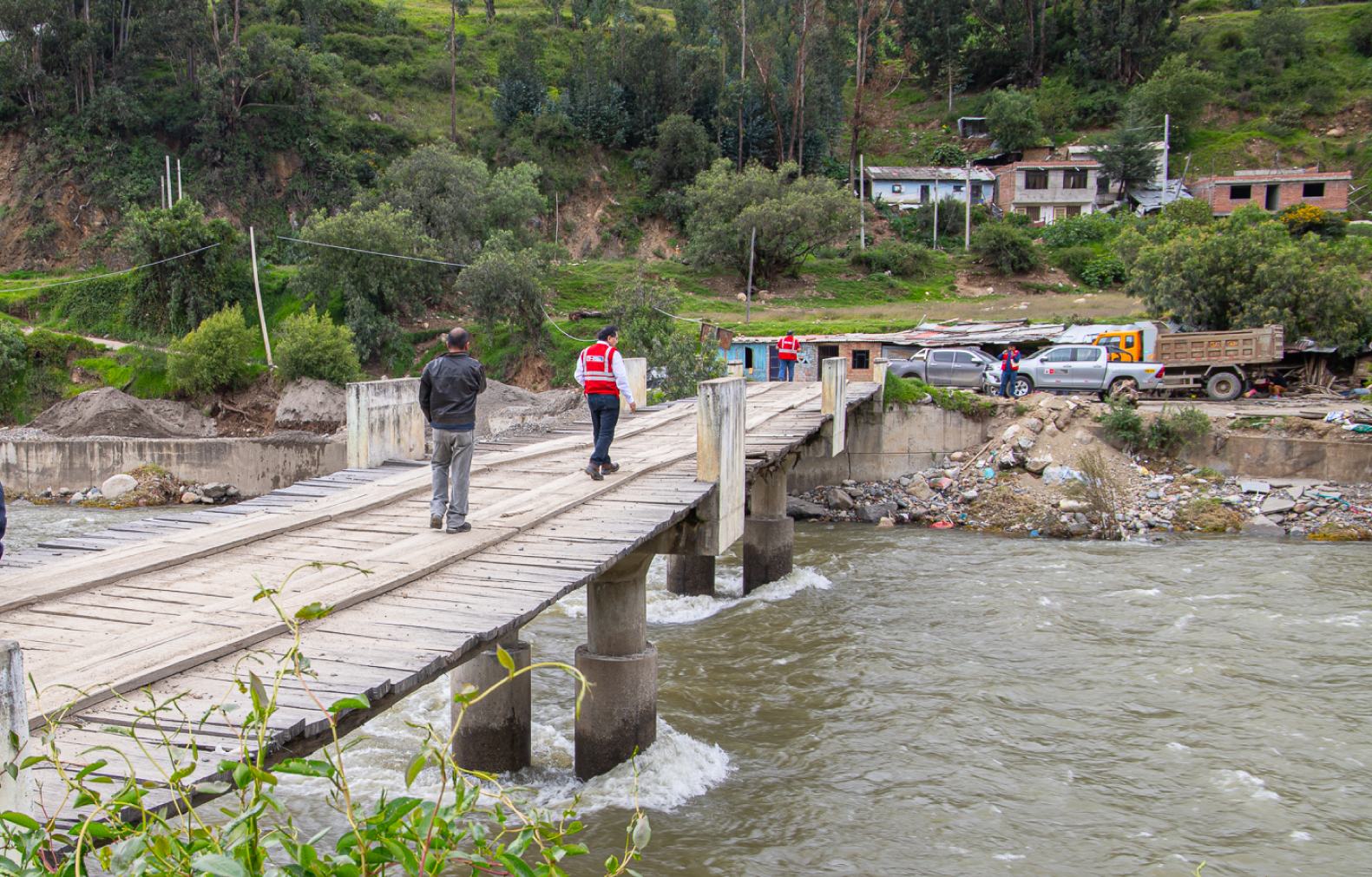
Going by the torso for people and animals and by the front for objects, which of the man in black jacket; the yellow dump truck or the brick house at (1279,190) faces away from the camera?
the man in black jacket

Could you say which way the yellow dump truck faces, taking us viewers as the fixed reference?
facing to the left of the viewer

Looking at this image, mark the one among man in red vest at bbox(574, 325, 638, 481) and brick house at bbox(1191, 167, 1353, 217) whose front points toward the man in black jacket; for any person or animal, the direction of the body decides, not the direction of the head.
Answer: the brick house

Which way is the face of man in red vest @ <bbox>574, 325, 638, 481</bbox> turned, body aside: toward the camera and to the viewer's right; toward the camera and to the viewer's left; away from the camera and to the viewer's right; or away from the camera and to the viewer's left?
away from the camera and to the viewer's right

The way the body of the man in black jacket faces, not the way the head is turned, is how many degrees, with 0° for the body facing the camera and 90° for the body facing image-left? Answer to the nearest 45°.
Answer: approximately 180°

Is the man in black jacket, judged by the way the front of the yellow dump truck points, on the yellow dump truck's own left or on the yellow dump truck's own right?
on the yellow dump truck's own left

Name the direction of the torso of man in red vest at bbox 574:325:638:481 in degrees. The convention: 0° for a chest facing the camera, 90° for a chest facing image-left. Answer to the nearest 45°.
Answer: approximately 225°

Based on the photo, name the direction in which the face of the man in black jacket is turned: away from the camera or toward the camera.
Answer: away from the camera

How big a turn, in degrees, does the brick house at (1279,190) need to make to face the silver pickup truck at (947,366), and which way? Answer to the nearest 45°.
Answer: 0° — it already faces it

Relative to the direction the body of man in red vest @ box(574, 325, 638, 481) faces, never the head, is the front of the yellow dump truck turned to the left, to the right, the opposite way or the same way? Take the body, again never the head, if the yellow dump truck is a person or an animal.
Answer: to the left

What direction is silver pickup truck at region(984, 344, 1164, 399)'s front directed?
to the viewer's left

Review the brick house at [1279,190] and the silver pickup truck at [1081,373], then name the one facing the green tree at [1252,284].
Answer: the brick house

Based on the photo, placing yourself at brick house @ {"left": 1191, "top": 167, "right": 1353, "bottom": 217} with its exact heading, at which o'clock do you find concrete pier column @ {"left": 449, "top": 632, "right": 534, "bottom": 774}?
The concrete pier column is roughly at 12 o'clock from the brick house.

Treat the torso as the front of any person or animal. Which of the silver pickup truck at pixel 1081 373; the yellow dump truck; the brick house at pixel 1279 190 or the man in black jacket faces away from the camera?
the man in black jacket

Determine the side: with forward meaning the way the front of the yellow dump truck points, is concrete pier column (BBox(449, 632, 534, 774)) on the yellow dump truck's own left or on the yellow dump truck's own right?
on the yellow dump truck's own left
